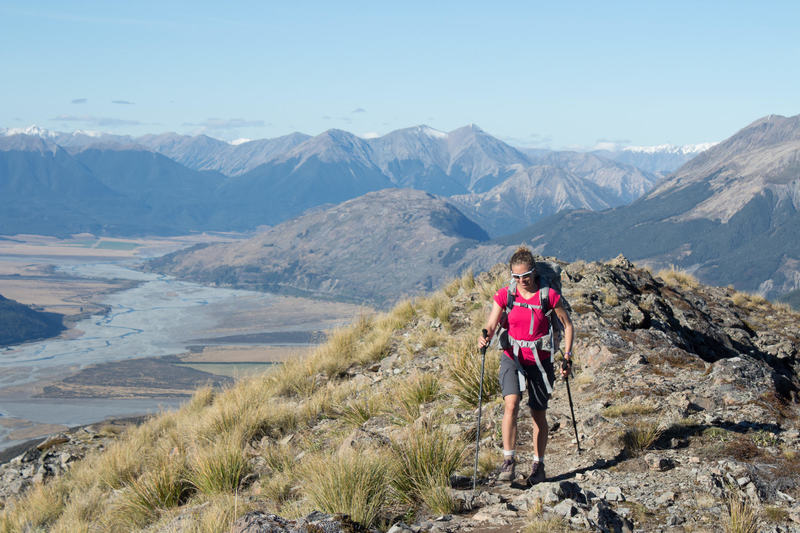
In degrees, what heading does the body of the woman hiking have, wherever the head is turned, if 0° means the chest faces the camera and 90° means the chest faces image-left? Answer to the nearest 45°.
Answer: approximately 0°

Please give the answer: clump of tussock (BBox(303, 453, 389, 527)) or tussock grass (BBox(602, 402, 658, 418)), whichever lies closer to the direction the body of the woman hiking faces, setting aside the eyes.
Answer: the clump of tussock

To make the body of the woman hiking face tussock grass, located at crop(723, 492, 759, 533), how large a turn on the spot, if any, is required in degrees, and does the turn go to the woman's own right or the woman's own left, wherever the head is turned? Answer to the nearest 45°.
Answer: approximately 45° to the woman's own left

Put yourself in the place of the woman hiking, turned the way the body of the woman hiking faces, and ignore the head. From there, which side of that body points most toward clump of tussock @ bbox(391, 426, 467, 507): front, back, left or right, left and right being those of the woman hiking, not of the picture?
right

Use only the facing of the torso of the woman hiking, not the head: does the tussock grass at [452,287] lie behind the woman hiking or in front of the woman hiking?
behind

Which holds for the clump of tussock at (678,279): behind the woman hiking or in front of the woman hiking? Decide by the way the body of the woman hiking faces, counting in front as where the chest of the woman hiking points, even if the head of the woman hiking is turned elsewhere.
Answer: behind

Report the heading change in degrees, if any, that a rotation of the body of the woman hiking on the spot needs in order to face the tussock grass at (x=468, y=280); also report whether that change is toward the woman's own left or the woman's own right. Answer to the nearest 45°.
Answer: approximately 180°

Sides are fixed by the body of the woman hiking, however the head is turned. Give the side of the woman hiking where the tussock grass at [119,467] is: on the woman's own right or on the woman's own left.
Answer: on the woman's own right

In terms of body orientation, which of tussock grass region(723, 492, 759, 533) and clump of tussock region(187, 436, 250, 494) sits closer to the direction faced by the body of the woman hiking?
the tussock grass

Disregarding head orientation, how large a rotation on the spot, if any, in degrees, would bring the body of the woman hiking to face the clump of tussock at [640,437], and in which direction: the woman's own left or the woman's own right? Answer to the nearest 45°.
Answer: approximately 135° to the woman's own left

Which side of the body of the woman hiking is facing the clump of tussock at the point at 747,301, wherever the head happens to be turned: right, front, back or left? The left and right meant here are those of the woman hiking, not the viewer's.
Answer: back
